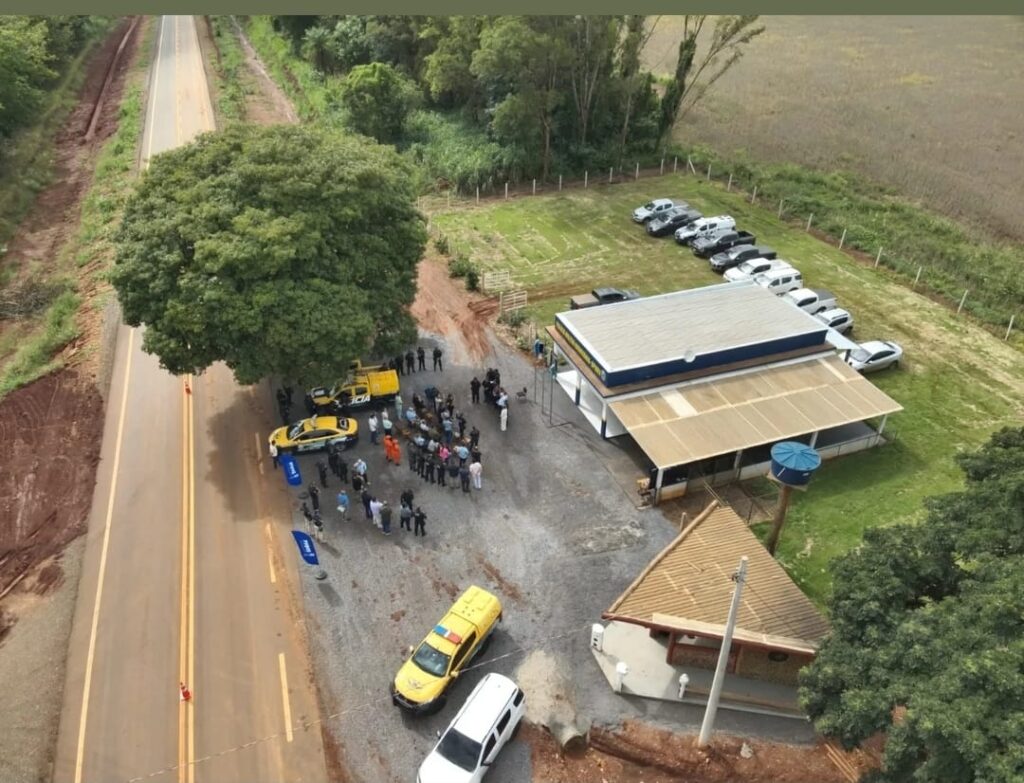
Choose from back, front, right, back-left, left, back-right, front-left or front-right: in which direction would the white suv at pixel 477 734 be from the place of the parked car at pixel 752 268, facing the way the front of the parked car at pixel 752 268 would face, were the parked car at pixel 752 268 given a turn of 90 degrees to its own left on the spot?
front-right

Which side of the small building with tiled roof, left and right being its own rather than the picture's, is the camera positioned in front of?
front

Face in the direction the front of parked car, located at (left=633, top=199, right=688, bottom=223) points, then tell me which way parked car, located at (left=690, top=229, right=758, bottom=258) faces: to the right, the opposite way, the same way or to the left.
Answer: the same way

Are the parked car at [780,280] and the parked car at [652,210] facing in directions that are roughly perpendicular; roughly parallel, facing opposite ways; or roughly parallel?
roughly parallel

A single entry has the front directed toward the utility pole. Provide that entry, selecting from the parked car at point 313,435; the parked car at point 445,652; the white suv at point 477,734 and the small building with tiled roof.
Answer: the small building with tiled roof

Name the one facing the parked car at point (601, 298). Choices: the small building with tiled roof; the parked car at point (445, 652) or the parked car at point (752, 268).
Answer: the parked car at point (752, 268)

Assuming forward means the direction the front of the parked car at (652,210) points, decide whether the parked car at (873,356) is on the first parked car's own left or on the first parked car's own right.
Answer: on the first parked car's own left

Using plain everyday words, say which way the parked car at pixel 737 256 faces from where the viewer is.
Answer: facing the viewer and to the left of the viewer

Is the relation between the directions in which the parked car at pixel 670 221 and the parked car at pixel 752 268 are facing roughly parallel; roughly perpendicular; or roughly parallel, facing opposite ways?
roughly parallel

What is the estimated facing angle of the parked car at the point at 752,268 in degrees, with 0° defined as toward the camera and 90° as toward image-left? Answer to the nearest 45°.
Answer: approximately 45°

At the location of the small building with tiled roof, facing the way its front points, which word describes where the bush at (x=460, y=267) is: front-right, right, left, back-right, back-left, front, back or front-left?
back-right

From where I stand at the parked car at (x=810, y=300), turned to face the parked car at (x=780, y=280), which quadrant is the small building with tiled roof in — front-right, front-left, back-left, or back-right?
back-left

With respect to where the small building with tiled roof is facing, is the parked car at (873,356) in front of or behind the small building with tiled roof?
behind
